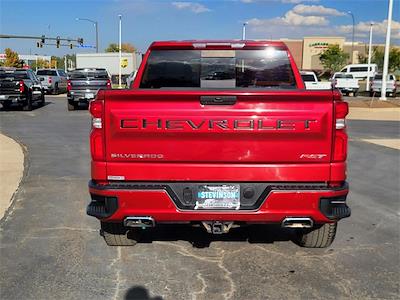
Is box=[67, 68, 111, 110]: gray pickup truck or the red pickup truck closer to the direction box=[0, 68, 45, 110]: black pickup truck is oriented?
the gray pickup truck

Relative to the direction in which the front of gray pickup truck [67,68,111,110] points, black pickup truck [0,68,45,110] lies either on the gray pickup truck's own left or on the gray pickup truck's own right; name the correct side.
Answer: on the gray pickup truck's own left

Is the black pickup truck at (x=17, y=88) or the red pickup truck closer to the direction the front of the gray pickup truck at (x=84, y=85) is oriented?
the black pickup truck

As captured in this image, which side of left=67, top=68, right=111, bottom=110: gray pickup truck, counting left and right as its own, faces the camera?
back

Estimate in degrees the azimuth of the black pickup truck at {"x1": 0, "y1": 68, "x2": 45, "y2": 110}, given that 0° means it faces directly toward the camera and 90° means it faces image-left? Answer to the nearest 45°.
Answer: approximately 225°

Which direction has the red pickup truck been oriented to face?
away from the camera

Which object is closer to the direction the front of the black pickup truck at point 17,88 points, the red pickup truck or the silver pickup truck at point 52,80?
the silver pickup truck

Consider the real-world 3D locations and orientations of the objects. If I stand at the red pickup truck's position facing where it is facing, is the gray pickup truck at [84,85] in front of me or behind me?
in front

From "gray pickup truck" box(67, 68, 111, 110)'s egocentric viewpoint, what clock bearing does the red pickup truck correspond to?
The red pickup truck is roughly at 6 o'clock from the gray pickup truck.

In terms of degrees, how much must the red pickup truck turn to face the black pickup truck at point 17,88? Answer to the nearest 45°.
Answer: approximately 45° to its left

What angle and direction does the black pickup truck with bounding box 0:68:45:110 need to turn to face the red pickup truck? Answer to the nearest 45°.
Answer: approximately 135° to its right

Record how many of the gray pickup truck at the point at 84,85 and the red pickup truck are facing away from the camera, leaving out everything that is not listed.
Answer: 2
